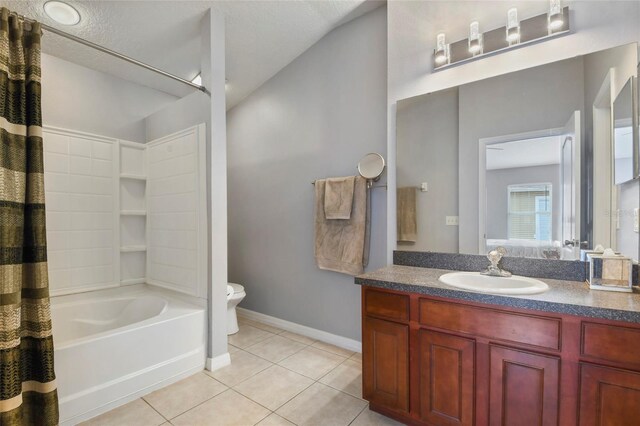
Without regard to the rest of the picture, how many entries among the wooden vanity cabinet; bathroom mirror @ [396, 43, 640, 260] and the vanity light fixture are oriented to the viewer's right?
0

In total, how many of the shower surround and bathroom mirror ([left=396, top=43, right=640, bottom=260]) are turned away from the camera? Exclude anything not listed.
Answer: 0

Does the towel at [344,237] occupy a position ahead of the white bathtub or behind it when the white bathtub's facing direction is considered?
ahead

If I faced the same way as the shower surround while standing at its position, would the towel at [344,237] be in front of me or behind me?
in front

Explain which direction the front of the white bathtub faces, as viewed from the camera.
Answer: facing the viewer and to the right of the viewer

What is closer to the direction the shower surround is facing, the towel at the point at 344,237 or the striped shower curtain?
the towel

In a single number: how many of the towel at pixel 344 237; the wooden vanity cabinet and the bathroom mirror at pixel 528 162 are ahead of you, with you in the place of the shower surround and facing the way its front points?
3

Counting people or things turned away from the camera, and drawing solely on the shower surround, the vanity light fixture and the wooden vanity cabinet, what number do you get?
0

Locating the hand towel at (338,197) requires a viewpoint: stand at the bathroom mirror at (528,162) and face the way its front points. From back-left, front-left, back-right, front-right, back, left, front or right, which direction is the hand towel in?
front-right

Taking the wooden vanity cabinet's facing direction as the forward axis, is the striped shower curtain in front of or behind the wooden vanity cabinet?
in front

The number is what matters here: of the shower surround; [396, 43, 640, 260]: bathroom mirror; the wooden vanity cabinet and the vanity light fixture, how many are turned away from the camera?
0

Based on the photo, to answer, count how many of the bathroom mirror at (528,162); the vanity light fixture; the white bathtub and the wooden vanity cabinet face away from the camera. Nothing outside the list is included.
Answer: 0

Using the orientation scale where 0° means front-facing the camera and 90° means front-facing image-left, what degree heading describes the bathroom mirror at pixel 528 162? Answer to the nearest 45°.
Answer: approximately 45°

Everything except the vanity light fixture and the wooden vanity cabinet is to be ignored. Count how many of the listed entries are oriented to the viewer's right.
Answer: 0
